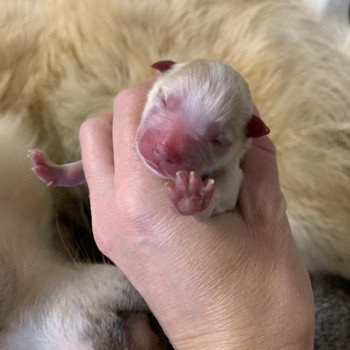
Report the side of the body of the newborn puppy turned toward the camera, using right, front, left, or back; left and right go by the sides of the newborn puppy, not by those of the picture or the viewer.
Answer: front
